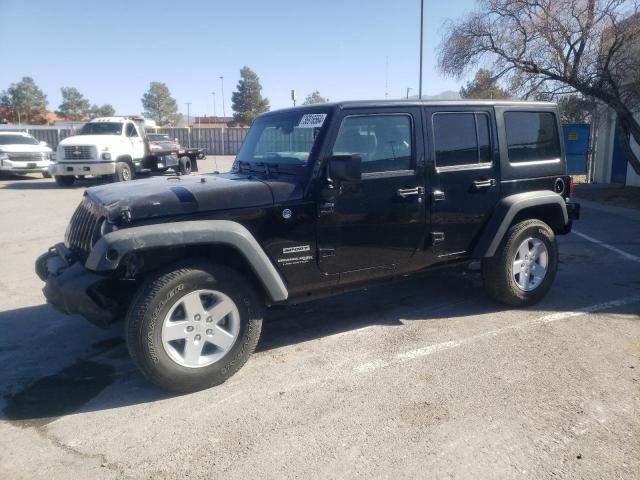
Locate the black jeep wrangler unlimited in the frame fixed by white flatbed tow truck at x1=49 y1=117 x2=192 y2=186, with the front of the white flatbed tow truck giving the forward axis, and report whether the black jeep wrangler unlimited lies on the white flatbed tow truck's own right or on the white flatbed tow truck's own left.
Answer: on the white flatbed tow truck's own left

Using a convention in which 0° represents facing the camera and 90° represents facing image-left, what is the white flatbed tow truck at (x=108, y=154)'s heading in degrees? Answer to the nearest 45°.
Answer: approximately 45°

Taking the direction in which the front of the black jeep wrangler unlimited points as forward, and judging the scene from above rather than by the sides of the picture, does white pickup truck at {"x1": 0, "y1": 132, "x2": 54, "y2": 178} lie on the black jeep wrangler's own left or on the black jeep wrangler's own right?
on the black jeep wrangler's own right

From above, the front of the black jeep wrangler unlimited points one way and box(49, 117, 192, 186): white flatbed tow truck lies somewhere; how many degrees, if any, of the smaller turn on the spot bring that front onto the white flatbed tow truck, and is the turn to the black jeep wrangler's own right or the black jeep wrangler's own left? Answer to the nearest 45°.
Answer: approximately 90° to the black jeep wrangler's own right

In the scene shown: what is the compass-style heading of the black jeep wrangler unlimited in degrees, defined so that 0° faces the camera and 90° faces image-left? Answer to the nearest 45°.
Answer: approximately 45°

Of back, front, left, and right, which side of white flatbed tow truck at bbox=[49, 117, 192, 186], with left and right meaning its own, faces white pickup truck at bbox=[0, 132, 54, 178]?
right
